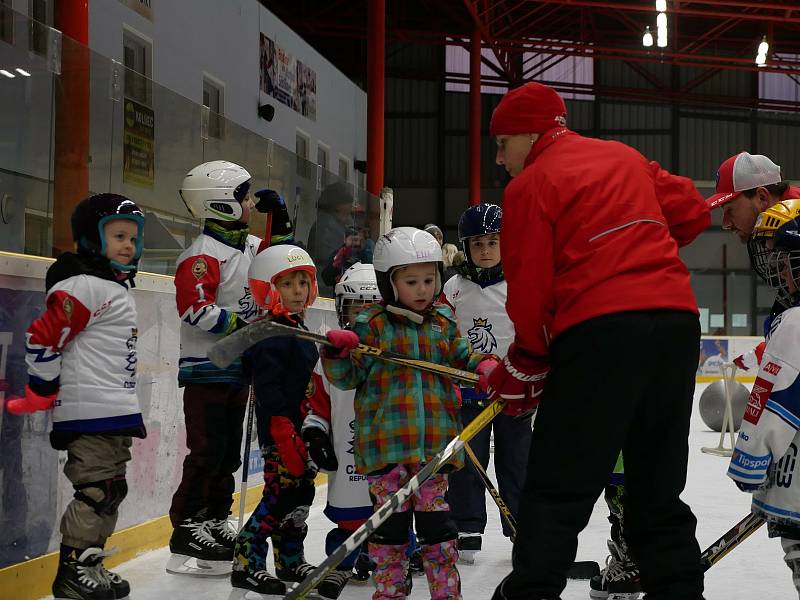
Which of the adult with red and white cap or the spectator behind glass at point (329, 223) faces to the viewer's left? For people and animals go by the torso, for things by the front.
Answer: the adult with red and white cap

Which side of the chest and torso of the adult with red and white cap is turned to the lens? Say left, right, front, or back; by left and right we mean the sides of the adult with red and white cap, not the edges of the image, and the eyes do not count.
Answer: left

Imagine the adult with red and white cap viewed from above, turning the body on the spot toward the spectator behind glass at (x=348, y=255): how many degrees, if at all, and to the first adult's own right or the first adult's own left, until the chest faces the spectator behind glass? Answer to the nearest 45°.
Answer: approximately 45° to the first adult's own right

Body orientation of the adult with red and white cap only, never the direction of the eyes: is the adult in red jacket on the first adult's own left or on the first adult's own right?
on the first adult's own left

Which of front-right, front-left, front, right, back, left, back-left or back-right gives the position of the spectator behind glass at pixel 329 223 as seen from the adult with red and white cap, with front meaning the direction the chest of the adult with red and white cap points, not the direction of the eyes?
front-right

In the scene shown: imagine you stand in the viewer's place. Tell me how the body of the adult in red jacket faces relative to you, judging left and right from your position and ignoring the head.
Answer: facing away from the viewer and to the left of the viewer

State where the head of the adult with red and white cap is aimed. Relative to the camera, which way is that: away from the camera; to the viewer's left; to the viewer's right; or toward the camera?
to the viewer's left

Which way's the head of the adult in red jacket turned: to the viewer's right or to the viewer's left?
to the viewer's left

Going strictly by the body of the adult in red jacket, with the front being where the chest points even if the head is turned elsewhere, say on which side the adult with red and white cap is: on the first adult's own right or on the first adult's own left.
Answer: on the first adult's own right

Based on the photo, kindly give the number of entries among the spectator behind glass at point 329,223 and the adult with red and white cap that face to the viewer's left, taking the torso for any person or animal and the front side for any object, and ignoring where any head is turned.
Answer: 1
